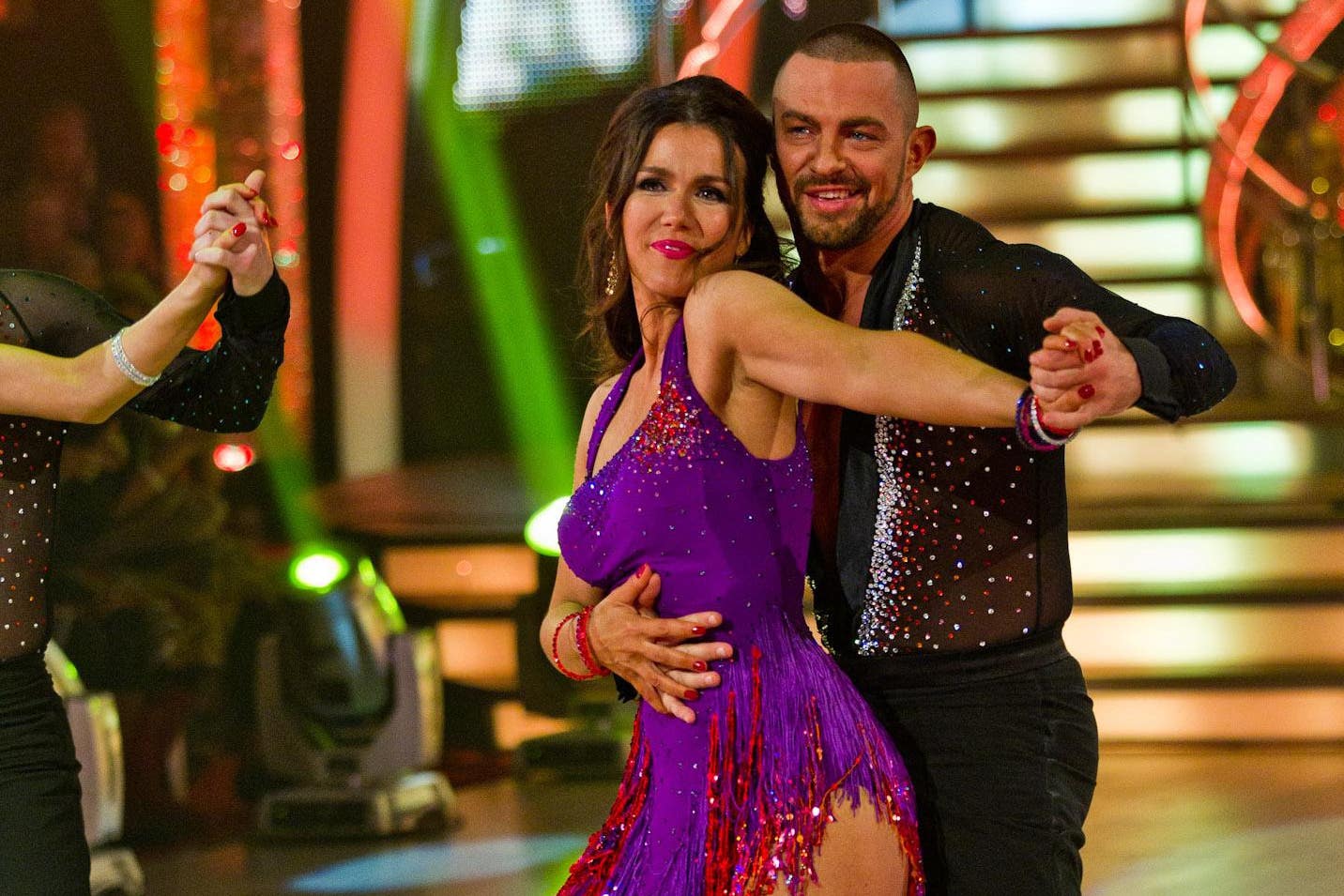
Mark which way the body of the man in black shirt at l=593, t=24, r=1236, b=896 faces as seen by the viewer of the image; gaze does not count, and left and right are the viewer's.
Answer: facing the viewer and to the left of the viewer

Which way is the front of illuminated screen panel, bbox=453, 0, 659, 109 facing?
toward the camera

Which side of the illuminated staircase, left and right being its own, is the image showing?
front

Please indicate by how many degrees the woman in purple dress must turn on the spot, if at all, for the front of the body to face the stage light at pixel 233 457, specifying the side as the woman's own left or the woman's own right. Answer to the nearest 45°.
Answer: approximately 90° to the woman's own right

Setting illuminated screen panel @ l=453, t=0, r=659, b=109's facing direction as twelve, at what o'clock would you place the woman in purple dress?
The woman in purple dress is roughly at 12 o'clock from the illuminated screen panel.

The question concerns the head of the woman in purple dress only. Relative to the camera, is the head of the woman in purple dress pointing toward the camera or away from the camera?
toward the camera

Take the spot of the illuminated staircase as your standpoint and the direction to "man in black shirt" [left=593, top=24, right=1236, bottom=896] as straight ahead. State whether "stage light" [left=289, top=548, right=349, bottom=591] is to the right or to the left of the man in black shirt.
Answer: right

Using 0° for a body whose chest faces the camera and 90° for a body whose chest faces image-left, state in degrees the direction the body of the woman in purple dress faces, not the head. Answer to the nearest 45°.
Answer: approximately 45°

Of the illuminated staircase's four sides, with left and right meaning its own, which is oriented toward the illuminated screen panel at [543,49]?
right

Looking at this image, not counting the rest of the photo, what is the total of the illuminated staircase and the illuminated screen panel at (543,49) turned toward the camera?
2

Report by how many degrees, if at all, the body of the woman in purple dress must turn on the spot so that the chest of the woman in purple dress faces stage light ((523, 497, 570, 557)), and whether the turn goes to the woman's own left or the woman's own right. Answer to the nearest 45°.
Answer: approximately 135° to the woman's own right
